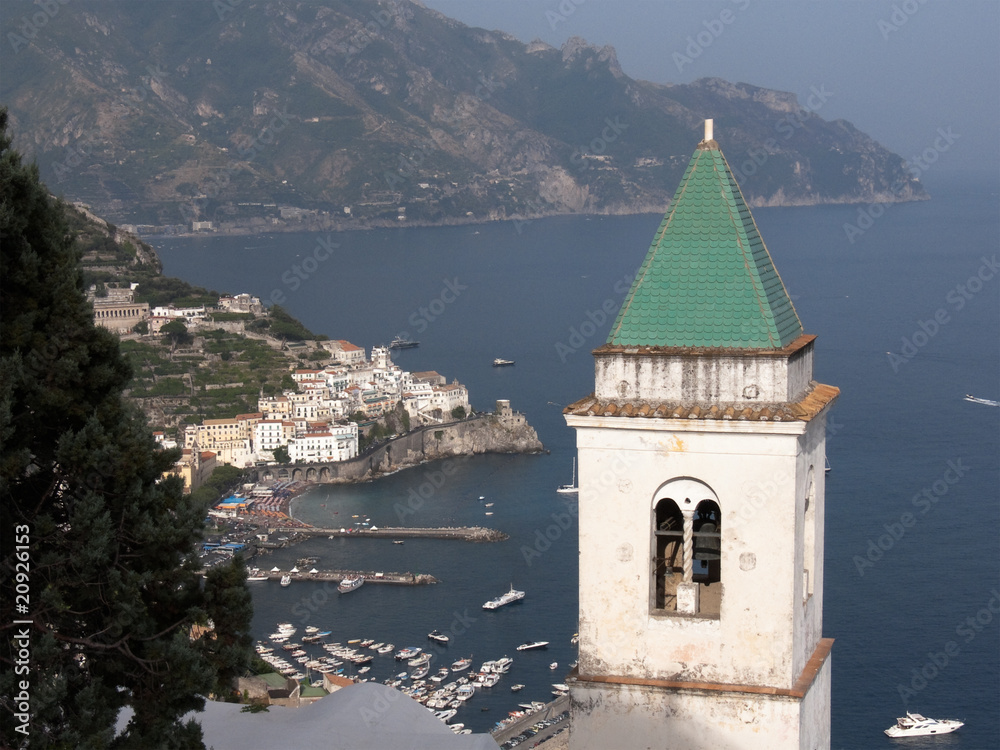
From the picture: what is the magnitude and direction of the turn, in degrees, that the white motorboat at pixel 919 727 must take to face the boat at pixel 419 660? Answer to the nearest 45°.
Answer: approximately 180°

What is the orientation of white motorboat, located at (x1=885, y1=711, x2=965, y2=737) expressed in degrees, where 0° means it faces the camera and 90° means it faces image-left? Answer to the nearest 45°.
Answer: approximately 270°

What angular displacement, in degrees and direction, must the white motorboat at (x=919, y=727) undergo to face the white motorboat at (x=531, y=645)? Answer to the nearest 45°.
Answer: approximately 135° to its left

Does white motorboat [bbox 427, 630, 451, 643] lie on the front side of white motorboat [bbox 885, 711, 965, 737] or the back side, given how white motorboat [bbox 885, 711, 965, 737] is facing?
on the back side
